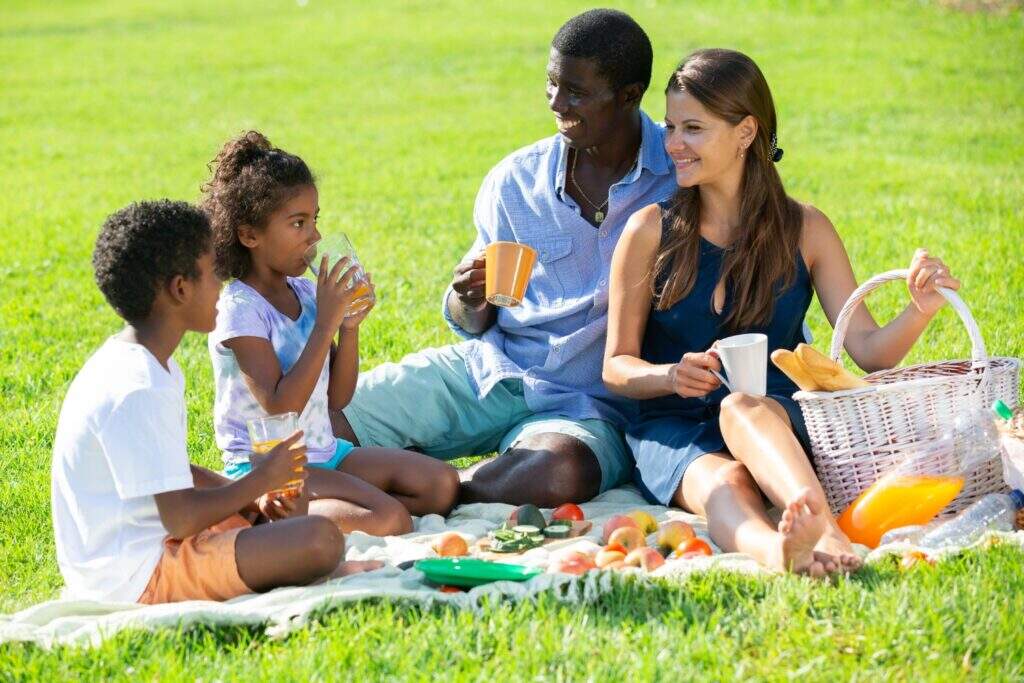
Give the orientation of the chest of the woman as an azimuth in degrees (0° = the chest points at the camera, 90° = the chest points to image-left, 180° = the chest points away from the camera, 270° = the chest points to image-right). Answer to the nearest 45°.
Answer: approximately 0°

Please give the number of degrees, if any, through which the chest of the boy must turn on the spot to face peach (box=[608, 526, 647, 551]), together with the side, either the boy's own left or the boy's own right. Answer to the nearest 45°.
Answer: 0° — they already face it

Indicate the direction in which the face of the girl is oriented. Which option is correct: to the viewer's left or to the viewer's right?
to the viewer's right

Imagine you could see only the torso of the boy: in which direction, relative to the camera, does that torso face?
to the viewer's right

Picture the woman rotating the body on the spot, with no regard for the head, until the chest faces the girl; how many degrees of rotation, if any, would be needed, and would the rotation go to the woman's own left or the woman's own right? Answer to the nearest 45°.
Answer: approximately 90° to the woman's own right

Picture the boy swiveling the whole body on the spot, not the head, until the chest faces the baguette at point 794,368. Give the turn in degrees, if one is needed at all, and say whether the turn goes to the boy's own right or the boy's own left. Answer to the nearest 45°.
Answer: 0° — they already face it

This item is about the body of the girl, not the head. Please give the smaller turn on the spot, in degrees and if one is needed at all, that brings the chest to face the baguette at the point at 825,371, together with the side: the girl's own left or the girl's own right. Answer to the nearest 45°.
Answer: approximately 45° to the girl's own left

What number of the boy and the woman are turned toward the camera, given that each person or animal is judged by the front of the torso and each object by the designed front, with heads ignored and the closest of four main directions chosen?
1

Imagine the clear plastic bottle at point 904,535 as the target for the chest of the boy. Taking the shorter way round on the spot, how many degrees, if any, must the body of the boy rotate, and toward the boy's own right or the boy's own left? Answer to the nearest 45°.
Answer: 0° — they already face it
